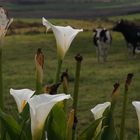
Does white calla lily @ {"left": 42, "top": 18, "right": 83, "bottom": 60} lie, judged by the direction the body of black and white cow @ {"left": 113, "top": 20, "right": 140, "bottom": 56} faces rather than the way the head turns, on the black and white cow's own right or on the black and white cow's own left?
on the black and white cow's own left

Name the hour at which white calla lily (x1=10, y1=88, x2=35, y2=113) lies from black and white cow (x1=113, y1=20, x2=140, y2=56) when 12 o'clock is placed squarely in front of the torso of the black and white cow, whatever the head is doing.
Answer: The white calla lily is roughly at 9 o'clock from the black and white cow.

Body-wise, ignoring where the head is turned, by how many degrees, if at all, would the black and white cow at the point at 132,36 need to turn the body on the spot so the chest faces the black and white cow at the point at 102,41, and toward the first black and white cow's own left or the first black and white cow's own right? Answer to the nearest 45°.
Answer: approximately 45° to the first black and white cow's own left

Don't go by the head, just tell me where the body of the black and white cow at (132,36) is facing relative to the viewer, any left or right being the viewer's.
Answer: facing to the left of the viewer

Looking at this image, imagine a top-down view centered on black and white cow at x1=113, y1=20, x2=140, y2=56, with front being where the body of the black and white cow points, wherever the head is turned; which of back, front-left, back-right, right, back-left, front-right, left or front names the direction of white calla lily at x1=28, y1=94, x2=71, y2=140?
left

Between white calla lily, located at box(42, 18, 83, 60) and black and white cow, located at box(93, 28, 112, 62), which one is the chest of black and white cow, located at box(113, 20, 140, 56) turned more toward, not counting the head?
the black and white cow
